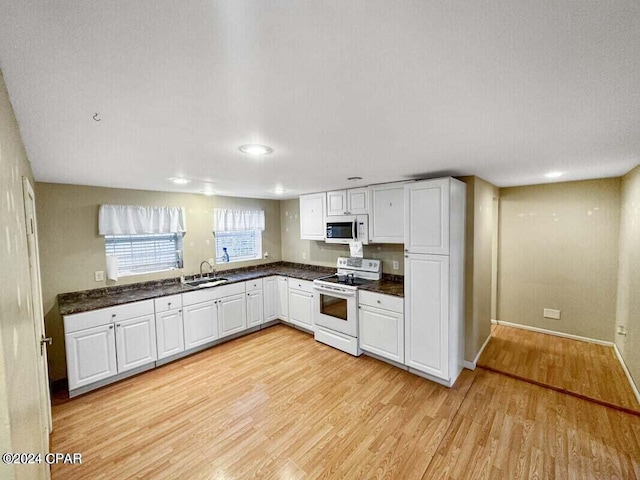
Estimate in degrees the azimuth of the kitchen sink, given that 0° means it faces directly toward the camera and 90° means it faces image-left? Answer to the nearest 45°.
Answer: approximately 315°

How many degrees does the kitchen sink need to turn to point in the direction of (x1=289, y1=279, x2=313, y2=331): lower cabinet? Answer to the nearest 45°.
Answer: approximately 45° to its left

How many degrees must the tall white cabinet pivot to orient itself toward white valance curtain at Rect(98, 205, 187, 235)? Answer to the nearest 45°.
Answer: approximately 45° to its right

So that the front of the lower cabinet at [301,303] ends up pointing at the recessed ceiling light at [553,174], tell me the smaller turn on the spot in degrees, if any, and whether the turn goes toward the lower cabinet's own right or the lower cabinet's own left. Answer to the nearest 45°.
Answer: approximately 90° to the lower cabinet's own left

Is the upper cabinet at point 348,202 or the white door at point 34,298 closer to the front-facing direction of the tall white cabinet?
the white door

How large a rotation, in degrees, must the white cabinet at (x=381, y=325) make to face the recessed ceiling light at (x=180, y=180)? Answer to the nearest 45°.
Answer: approximately 45° to its right
